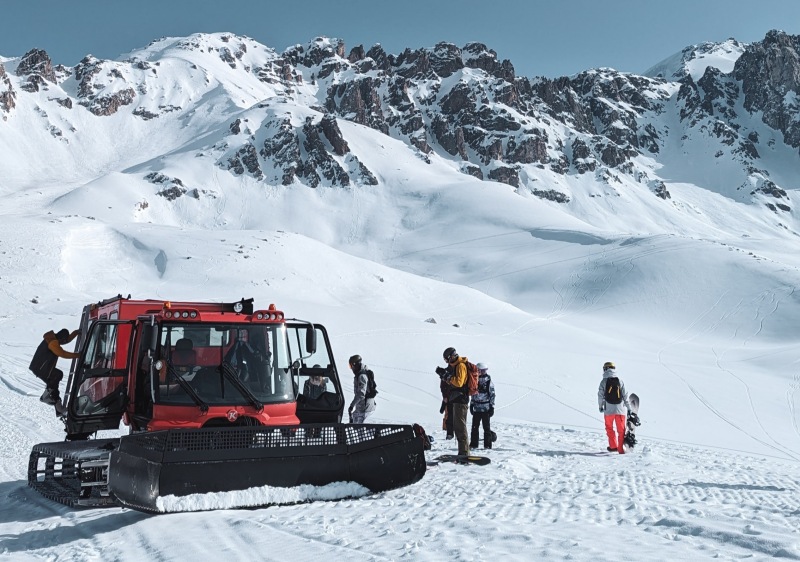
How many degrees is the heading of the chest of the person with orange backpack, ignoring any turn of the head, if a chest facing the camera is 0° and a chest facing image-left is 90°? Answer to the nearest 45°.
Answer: approximately 90°

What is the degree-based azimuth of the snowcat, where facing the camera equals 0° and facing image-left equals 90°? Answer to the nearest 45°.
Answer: approximately 315°

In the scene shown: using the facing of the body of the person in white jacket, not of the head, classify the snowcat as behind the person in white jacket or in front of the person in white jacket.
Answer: behind

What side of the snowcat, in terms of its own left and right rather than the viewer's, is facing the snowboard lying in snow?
left

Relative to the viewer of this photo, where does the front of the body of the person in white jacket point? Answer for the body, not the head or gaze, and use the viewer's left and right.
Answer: facing away from the viewer

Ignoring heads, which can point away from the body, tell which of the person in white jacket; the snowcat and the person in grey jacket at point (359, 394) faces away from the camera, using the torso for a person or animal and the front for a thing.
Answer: the person in white jacket

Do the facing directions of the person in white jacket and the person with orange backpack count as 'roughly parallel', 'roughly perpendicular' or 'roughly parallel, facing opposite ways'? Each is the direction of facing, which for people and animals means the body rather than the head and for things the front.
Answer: roughly perpendicular

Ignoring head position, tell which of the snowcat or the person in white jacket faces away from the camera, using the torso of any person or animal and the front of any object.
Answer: the person in white jacket

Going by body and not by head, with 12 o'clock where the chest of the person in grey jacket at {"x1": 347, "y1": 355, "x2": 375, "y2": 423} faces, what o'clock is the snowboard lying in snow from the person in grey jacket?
The snowboard lying in snow is roughly at 8 o'clock from the person in grey jacket.

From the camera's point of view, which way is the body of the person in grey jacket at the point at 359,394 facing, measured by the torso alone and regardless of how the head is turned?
to the viewer's left

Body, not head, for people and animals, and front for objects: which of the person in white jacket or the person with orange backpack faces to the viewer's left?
the person with orange backpack
